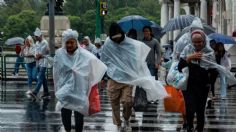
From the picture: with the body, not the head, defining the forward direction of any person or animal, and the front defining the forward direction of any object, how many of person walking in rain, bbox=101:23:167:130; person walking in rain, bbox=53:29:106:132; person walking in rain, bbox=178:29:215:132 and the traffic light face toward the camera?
4

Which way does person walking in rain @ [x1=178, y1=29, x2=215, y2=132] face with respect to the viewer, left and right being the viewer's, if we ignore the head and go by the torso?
facing the viewer

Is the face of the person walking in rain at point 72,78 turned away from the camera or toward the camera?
toward the camera

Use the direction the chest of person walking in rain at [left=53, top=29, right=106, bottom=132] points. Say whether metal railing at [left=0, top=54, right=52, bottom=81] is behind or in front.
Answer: behind

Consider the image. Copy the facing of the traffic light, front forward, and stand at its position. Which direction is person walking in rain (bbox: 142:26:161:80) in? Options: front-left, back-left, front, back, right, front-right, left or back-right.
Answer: front

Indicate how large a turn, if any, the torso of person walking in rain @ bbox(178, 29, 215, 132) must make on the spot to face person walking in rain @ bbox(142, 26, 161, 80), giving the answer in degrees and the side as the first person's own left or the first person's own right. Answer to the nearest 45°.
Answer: approximately 180°

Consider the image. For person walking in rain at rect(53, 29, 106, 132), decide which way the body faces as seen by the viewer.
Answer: toward the camera

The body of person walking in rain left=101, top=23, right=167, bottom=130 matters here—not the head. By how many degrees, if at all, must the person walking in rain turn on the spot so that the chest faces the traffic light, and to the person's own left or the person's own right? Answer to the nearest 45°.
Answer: approximately 180°

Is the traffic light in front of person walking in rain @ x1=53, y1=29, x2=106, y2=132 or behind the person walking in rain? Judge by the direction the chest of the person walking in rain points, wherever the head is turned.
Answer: behind

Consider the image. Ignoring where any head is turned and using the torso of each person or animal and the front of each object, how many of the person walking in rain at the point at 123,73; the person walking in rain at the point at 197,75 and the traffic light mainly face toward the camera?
3

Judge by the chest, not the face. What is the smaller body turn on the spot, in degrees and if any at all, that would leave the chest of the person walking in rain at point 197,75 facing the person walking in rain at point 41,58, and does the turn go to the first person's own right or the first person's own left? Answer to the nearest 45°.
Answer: approximately 135° to the first person's own right

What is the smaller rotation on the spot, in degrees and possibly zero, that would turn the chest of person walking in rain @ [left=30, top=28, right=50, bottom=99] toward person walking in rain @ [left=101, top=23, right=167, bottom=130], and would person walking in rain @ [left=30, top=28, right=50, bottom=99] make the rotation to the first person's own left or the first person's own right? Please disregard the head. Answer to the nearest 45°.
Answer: approximately 45° to the first person's own left

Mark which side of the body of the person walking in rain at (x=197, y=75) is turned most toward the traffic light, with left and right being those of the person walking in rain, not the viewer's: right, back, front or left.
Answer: back

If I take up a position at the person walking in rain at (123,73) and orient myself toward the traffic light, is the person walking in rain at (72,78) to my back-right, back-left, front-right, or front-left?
back-left

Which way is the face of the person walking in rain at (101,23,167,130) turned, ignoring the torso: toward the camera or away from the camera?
toward the camera

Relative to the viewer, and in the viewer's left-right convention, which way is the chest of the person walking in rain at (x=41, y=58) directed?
facing the viewer and to the left of the viewer
